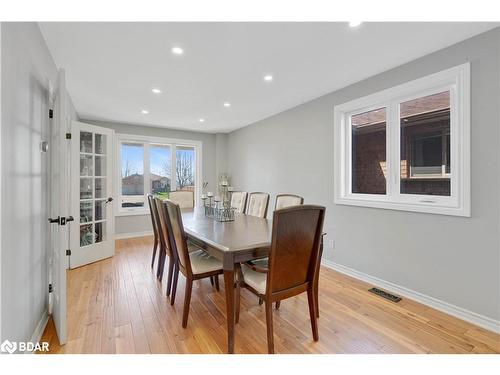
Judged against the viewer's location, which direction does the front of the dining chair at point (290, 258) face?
facing away from the viewer and to the left of the viewer
